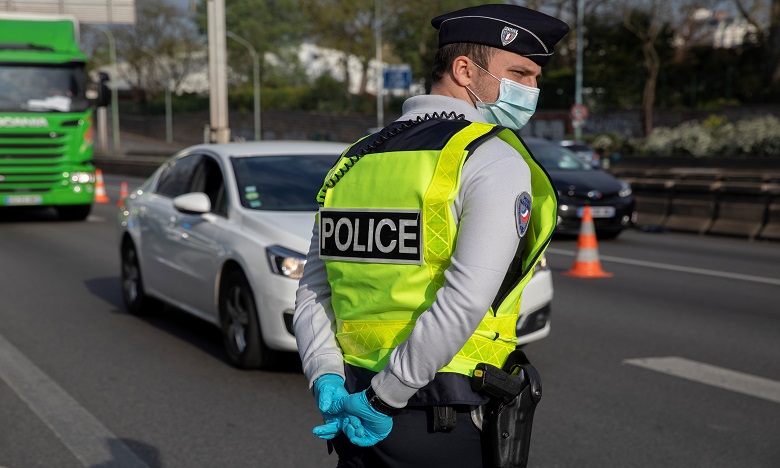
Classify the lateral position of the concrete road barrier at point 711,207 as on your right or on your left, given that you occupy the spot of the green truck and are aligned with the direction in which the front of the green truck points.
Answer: on your left

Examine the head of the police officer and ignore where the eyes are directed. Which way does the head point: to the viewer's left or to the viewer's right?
to the viewer's right

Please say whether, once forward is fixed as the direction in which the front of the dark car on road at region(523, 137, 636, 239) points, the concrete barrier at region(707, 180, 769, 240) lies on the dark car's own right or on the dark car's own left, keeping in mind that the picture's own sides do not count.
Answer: on the dark car's own left

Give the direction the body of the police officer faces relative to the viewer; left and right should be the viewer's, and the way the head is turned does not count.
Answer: facing away from the viewer and to the right of the viewer

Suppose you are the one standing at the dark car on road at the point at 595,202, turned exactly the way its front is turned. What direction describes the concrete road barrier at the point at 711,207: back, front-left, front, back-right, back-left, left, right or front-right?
left

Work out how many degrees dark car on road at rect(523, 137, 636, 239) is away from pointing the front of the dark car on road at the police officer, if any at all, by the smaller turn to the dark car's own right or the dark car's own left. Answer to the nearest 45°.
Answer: approximately 45° to the dark car's own right

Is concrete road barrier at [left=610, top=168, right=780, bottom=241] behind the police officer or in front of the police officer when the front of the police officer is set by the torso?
in front

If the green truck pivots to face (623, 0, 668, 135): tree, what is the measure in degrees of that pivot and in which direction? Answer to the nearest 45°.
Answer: approximately 135° to its left

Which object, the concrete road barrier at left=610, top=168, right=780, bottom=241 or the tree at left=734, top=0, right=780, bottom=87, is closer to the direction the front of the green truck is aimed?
the concrete road barrier

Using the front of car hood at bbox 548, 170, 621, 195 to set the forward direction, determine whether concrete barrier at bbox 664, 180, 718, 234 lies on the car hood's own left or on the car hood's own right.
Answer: on the car hood's own left

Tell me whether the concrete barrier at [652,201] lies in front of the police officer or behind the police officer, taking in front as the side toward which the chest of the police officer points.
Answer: in front

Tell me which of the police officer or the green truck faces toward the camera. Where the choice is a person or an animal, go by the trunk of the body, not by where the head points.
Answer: the green truck

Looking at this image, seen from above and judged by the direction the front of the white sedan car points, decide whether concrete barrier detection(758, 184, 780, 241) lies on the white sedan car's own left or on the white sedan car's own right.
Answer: on the white sedan car's own left

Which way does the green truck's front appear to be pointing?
toward the camera

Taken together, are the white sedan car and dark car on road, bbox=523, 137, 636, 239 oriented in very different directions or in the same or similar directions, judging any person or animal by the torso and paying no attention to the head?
same or similar directions

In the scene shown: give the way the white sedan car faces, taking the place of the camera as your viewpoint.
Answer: facing the viewer and to the right of the viewer

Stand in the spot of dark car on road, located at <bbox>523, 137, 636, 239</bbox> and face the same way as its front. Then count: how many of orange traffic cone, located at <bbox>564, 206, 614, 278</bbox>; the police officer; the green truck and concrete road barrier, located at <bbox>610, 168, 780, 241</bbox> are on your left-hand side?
1
